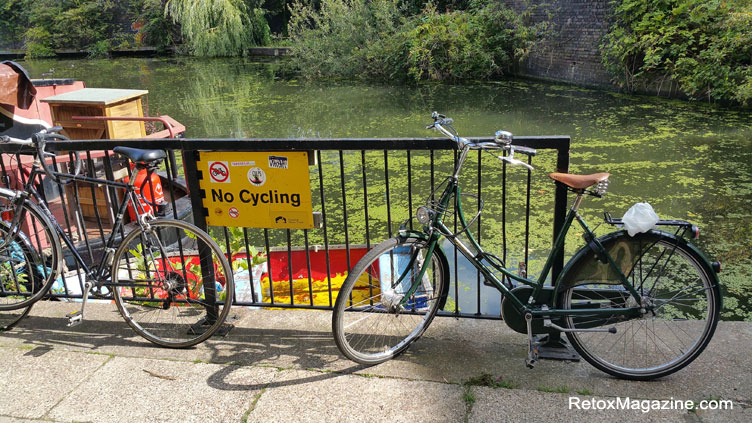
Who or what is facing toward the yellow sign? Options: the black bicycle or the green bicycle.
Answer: the green bicycle

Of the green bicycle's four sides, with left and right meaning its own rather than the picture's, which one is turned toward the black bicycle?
front

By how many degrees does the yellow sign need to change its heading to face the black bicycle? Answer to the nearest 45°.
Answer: approximately 90° to its right

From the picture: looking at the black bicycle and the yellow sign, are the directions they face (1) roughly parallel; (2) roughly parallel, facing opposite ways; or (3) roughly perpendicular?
roughly perpendicular

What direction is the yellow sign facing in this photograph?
toward the camera

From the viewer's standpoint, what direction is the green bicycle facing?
to the viewer's left

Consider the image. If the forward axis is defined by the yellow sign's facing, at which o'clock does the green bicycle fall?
The green bicycle is roughly at 10 o'clock from the yellow sign.

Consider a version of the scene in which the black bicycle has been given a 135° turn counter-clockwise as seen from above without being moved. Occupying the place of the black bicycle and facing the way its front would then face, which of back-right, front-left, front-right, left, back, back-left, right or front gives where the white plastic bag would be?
front

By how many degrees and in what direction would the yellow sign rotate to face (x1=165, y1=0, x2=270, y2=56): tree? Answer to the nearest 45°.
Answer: approximately 180°

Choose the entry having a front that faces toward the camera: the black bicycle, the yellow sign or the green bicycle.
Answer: the yellow sign

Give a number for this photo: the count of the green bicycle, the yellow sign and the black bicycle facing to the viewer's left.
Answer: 2

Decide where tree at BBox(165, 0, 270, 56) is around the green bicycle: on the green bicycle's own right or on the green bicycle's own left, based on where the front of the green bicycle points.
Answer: on the green bicycle's own right

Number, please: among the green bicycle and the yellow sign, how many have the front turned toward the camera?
1

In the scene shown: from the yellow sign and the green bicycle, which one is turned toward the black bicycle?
the green bicycle

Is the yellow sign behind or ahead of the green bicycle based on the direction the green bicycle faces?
ahead

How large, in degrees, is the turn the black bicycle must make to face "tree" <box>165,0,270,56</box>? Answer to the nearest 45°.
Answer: approximately 90° to its right

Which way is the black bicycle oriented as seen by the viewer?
to the viewer's left

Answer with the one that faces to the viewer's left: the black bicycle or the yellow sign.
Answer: the black bicycle
